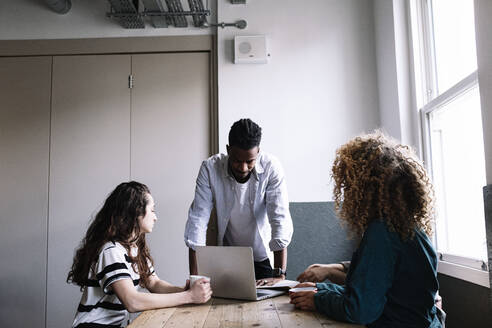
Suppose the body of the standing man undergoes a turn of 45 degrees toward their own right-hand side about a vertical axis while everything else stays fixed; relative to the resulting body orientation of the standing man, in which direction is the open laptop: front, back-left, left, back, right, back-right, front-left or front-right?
front-left

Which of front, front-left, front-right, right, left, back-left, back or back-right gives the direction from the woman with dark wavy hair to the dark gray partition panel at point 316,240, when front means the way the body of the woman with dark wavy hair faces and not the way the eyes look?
front-left

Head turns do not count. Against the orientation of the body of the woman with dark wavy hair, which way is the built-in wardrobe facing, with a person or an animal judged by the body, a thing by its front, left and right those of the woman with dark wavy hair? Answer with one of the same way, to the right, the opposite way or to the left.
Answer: to the right

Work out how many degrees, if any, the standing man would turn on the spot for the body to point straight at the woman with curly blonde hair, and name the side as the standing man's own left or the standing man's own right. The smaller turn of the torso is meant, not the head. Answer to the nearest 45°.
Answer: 0° — they already face them

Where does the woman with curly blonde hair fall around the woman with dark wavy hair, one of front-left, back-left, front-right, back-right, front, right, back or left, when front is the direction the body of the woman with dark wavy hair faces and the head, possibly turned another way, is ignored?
front-right

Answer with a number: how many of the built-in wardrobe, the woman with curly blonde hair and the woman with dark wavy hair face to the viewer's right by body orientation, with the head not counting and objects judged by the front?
1

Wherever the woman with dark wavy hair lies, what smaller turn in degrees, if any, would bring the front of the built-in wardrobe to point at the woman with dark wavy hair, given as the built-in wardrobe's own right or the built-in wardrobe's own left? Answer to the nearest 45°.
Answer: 0° — it already faces them

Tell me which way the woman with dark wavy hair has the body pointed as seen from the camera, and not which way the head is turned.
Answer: to the viewer's right

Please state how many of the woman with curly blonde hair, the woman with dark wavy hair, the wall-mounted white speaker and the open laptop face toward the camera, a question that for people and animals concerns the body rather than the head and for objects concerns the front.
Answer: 1

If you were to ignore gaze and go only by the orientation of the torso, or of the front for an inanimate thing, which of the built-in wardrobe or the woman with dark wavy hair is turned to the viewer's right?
the woman with dark wavy hair

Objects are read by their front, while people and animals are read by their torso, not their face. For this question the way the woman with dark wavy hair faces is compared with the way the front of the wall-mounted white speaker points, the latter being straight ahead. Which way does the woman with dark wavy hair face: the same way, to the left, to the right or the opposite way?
to the left

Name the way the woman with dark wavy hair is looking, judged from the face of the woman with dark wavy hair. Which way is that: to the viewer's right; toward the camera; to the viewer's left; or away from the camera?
to the viewer's right
